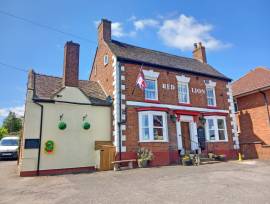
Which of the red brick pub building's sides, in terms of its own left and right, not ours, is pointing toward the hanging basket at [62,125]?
right

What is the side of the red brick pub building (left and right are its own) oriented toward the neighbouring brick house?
left

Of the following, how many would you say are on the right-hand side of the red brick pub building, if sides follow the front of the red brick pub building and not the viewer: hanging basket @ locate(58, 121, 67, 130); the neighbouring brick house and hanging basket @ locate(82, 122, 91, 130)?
2

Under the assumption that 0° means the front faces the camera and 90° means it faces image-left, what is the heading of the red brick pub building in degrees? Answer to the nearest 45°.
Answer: approximately 315°

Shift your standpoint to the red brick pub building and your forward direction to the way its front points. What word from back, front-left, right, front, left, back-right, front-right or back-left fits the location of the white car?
back-right
